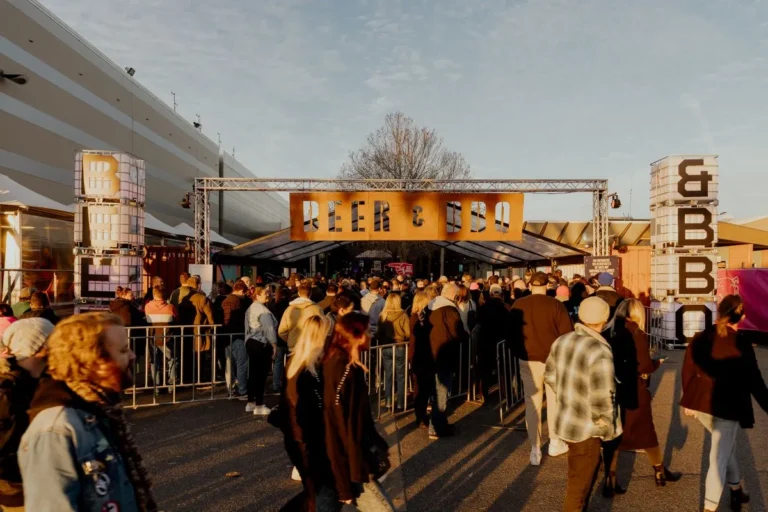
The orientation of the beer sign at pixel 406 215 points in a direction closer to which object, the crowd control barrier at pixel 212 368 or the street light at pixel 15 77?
the crowd control barrier

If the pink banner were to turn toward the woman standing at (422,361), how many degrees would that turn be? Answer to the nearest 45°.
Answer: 0° — it already faces them

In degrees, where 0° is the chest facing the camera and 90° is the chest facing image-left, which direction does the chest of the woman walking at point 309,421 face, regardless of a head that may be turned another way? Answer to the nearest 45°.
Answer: approximately 225°

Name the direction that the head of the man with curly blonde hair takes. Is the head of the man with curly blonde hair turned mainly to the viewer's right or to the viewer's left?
to the viewer's right

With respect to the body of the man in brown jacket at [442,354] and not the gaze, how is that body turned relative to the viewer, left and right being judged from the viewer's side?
facing away from the viewer and to the right of the viewer

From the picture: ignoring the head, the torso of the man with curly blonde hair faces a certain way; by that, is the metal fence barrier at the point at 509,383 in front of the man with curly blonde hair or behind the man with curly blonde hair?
in front

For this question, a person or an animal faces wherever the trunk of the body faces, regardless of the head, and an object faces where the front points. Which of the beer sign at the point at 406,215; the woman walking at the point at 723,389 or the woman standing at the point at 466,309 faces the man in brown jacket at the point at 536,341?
the beer sign

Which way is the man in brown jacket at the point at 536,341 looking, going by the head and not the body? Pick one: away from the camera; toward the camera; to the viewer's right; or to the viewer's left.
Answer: away from the camera

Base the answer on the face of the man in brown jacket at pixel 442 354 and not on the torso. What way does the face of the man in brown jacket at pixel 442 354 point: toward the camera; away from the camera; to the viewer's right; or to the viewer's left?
away from the camera

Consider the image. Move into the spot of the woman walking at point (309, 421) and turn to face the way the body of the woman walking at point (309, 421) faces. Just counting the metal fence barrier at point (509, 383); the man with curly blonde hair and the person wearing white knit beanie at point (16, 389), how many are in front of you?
1

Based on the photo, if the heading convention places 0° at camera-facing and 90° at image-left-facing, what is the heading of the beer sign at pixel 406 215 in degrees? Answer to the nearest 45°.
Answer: approximately 0°

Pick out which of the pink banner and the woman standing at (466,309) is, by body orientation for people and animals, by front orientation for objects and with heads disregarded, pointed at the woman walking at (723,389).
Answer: the pink banner

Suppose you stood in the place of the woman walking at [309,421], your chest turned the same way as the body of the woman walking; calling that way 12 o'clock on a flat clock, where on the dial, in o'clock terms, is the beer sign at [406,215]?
The beer sign is roughly at 11 o'clock from the woman walking.
